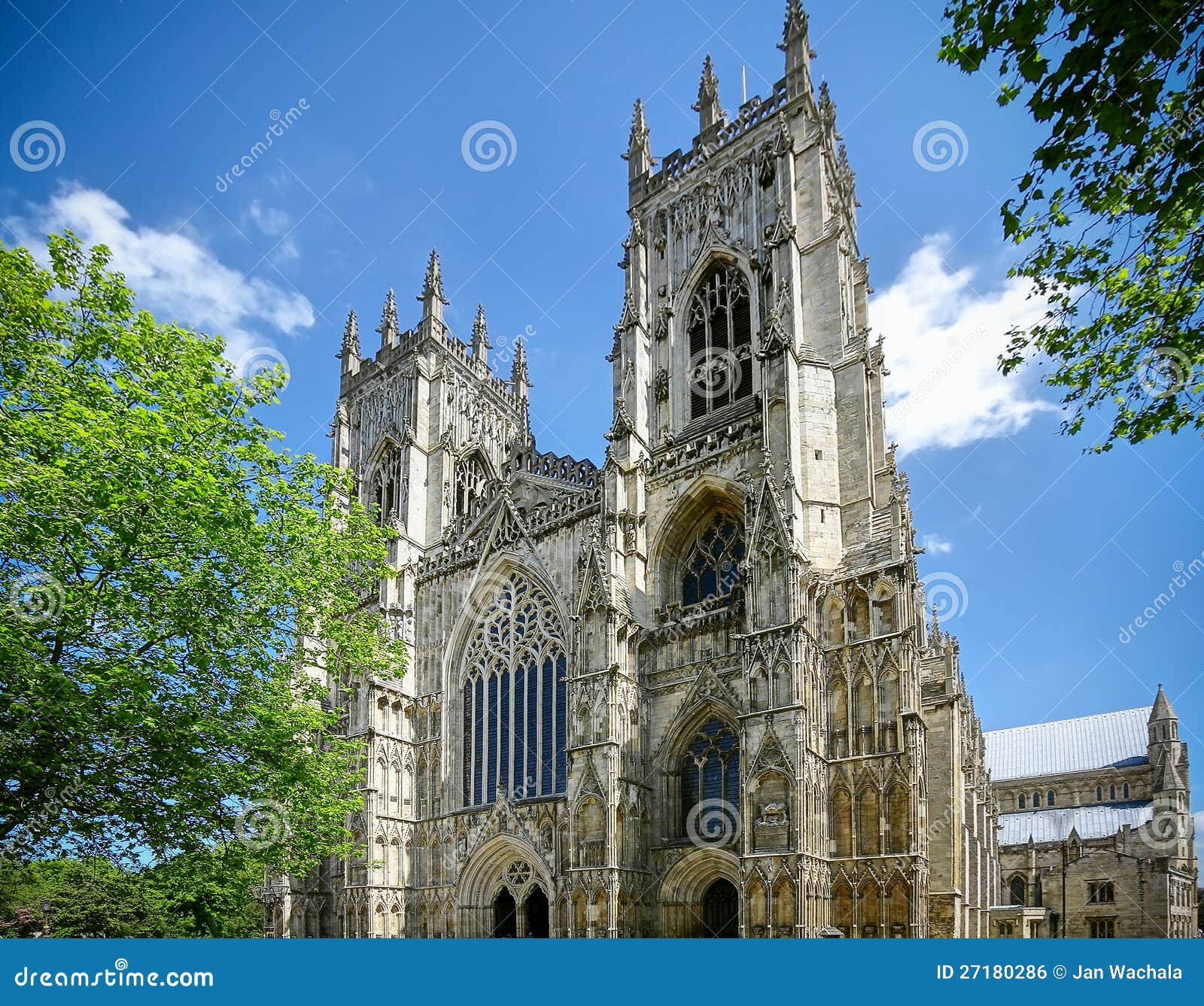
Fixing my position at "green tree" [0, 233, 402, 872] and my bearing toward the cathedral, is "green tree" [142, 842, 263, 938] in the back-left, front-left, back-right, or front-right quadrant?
front-left

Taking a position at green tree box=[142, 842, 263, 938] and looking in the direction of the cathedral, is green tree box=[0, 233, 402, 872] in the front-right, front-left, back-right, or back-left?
front-right

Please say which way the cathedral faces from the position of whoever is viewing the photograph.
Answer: facing the viewer and to the left of the viewer

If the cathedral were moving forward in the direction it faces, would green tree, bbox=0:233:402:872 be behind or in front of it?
in front

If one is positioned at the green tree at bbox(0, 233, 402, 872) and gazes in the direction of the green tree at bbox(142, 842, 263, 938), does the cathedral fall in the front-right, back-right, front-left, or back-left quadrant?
front-right
